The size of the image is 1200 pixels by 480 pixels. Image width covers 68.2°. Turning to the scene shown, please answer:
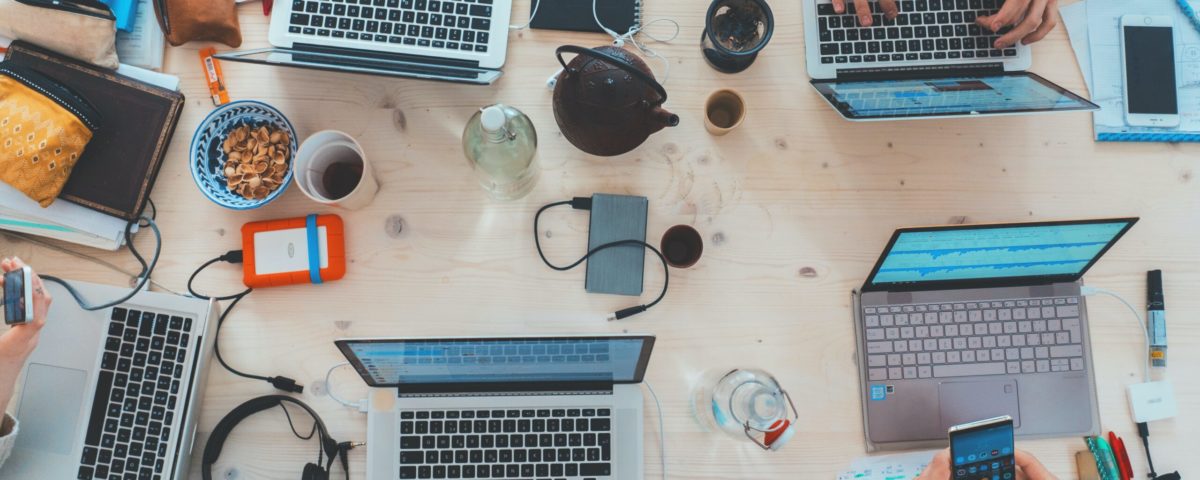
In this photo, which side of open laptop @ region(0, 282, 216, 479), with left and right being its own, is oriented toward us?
left

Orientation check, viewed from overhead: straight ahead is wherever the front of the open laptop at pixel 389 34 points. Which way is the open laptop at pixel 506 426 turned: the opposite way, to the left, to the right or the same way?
the opposite way

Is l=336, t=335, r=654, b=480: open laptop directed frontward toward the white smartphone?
no

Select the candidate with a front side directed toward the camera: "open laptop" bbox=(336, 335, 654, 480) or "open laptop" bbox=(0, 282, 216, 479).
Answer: "open laptop" bbox=(336, 335, 654, 480)

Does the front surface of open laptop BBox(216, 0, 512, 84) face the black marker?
no

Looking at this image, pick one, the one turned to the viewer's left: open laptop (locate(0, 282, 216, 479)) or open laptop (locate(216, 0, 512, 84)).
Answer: open laptop (locate(0, 282, 216, 479))

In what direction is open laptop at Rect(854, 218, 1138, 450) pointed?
toward the camera

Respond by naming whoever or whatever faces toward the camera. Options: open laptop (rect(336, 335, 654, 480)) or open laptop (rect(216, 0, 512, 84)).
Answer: open laptop (rect(336, 335, 654, 480))

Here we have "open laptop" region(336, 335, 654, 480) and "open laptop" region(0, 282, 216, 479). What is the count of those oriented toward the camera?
1

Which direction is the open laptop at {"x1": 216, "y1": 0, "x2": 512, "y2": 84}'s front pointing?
away from the camera
